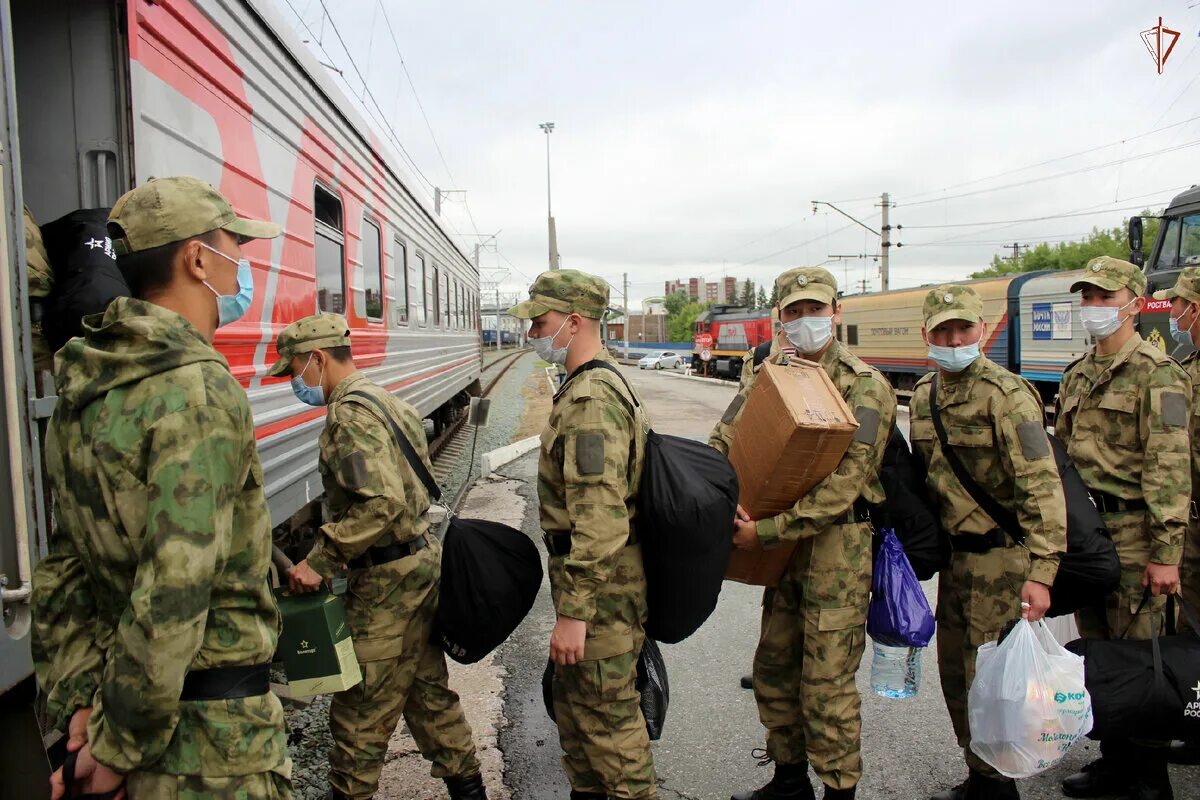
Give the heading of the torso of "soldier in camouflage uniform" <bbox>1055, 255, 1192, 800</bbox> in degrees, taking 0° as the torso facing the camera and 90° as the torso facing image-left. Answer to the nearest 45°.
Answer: approximately 45°

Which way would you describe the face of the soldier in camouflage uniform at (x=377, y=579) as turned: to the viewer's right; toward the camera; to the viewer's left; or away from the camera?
to the viewer's left

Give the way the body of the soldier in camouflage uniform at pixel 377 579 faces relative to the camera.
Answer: to the viewer's left

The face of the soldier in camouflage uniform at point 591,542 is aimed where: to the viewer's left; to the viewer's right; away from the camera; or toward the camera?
to the viewer's left

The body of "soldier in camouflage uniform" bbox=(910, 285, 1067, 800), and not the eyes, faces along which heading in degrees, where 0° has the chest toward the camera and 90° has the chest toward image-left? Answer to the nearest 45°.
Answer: approximately 45°

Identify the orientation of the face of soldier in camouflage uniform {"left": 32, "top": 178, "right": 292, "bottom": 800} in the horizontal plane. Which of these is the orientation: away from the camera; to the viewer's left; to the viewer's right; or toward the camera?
to the viewer's right

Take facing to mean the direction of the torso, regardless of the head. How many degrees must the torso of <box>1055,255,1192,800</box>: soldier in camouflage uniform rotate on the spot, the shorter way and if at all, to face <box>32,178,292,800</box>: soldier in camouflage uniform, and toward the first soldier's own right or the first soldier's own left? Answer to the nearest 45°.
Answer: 0° — they already face them
